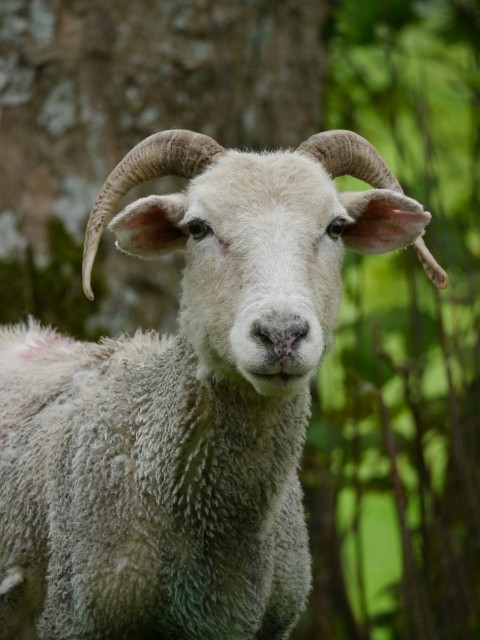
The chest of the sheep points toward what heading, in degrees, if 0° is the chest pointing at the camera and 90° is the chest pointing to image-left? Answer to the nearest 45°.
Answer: approximately 315°
